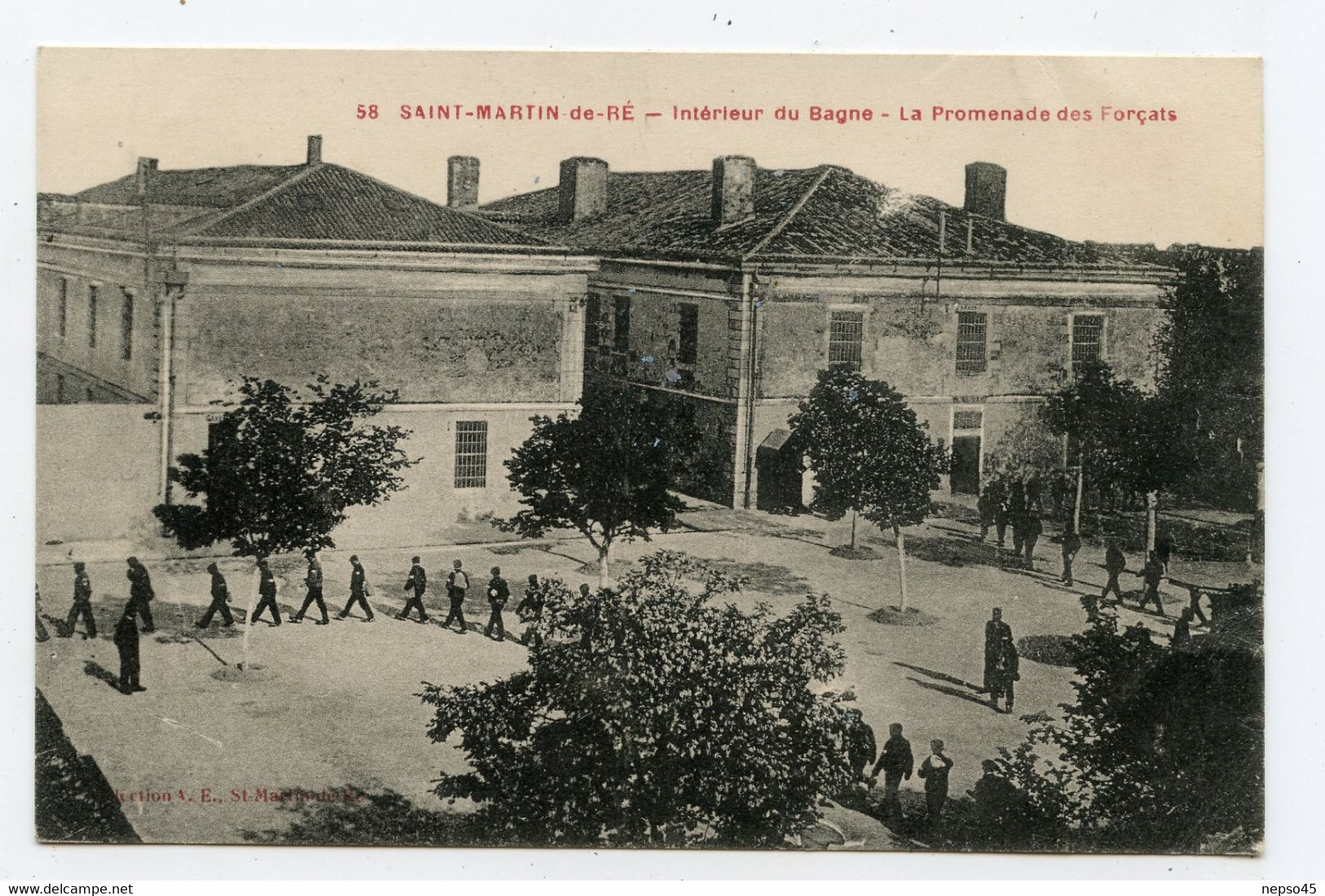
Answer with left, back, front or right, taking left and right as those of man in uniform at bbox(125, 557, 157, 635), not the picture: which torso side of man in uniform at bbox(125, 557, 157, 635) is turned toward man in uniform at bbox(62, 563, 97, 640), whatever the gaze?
front

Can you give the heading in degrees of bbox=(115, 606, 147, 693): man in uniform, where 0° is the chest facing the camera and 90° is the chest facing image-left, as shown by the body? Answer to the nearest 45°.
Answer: approximately 270°

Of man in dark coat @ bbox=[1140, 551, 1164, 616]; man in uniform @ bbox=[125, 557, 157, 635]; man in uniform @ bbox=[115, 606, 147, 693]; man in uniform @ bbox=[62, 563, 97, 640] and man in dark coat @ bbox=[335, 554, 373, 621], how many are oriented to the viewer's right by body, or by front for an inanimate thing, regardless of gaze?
1

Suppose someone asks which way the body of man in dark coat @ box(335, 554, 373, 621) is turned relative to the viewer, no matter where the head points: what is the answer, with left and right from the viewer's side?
facing to the left of the viewer

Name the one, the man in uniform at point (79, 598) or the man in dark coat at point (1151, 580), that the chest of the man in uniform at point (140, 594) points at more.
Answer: the man in uniform

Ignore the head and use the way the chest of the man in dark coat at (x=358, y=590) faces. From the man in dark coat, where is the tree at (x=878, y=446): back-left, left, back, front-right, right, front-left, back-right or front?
back

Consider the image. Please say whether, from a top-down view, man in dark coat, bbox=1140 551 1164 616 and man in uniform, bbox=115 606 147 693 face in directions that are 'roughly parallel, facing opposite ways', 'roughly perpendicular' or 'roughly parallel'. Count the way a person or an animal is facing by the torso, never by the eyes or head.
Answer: roughly perpendicular

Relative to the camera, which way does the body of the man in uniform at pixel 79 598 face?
to the viewer's left

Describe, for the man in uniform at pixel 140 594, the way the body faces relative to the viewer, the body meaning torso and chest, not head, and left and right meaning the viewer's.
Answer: facing to the left of the viewer
